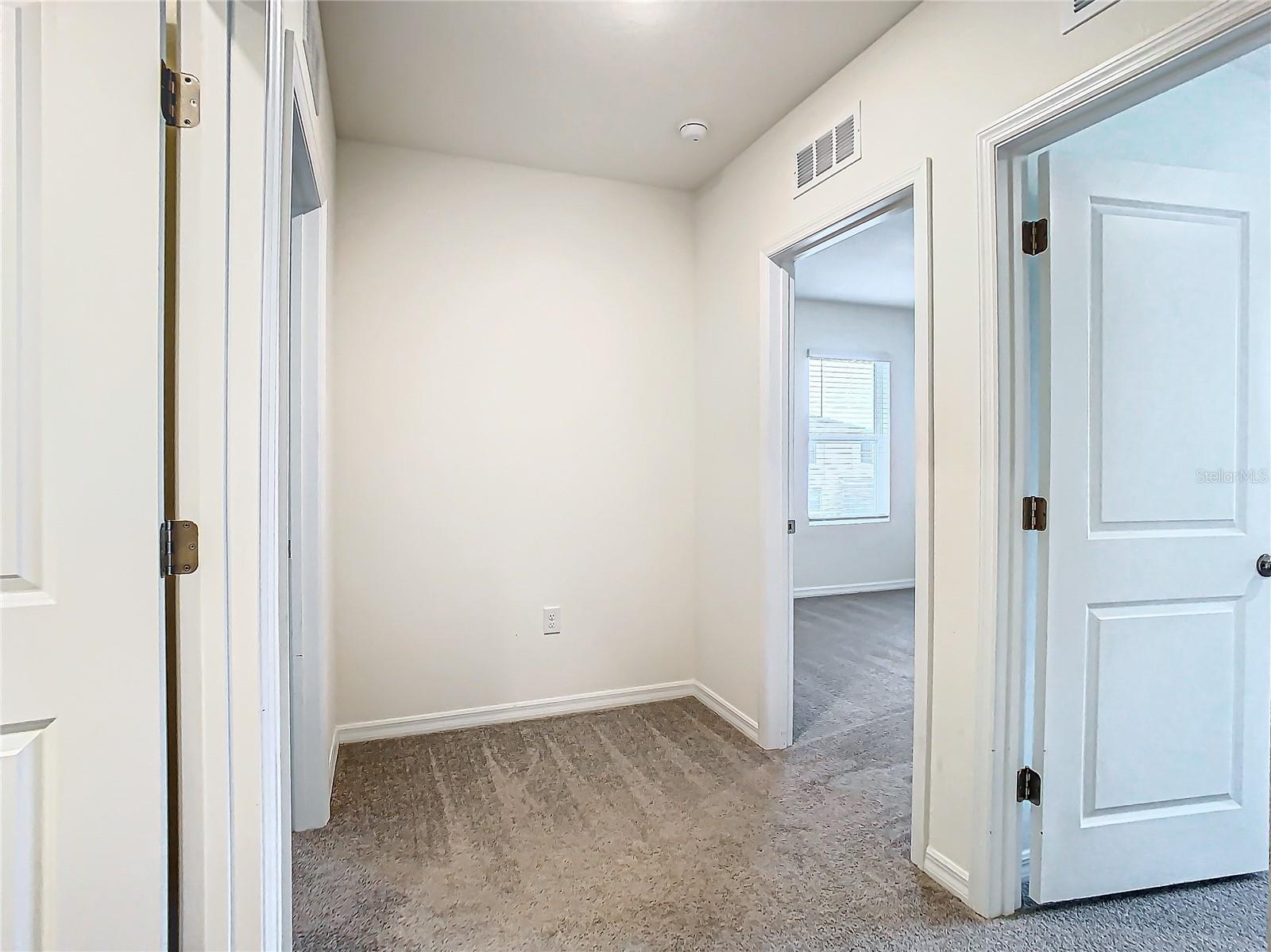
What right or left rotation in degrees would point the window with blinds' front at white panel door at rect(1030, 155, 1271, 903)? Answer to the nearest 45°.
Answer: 0° — it already faces it

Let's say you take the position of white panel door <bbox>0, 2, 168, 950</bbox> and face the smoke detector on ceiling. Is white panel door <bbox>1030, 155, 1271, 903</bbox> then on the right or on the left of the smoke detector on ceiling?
right

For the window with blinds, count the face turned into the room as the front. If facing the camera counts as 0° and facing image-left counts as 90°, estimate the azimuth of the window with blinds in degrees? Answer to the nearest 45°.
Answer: approximately 0°
